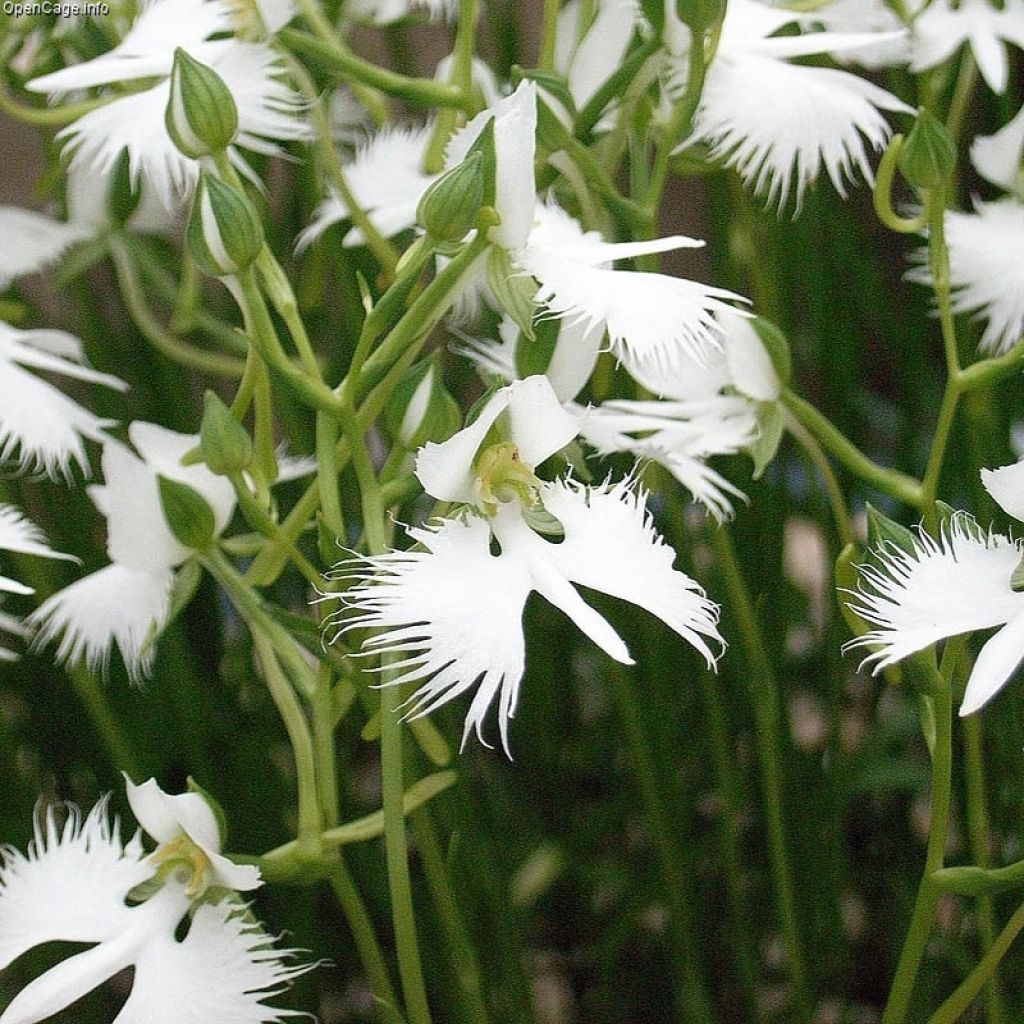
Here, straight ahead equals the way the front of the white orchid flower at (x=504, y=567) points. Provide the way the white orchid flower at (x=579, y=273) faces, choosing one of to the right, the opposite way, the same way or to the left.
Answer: to the left

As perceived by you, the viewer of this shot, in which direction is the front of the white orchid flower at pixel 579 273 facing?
facing to the right of the viewer
